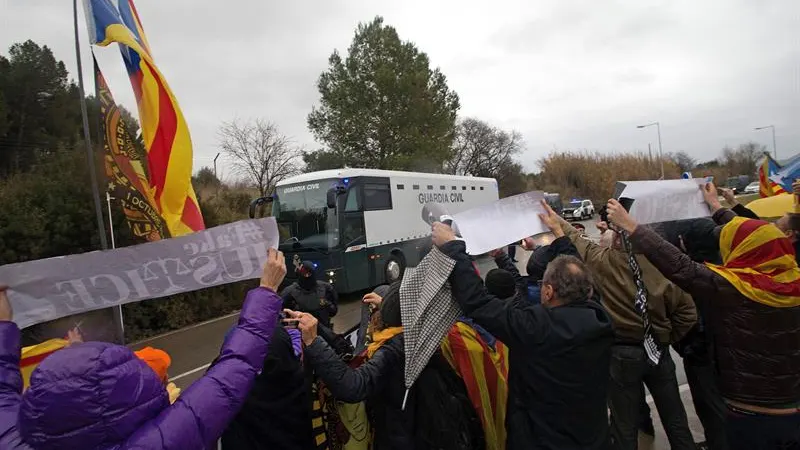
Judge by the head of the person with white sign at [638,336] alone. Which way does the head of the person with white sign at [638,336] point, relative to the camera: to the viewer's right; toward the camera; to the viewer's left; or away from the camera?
away from the camera

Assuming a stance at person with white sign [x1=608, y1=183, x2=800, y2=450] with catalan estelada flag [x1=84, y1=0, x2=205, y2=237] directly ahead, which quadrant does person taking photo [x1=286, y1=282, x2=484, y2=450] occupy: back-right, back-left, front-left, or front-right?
front-left

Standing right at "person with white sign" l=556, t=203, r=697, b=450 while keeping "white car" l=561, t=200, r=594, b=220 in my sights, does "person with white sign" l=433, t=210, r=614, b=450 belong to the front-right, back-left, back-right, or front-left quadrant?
back-left

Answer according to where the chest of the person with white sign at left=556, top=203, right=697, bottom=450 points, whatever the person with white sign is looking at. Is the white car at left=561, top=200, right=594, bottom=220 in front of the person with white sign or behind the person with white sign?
in front

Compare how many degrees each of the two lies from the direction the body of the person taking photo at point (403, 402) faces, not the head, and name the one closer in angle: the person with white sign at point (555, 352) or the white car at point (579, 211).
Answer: the white car

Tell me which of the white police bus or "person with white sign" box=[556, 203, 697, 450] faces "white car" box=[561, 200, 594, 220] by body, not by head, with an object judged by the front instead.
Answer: the person with white sign

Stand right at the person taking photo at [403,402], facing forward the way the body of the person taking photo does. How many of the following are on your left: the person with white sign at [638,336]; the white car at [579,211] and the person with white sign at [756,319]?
0

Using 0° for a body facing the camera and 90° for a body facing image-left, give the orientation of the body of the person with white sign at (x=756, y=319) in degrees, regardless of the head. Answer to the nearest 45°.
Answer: approximately 135°

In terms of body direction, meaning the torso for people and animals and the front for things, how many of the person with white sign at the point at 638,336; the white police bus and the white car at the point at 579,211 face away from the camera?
1

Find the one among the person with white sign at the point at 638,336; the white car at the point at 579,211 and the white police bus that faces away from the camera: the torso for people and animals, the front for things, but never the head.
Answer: the person with white sign

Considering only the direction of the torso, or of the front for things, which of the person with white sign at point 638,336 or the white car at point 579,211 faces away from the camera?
the person with white sign

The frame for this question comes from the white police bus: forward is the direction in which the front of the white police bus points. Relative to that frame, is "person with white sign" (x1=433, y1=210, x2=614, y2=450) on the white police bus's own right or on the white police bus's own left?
on the white police bus's own left

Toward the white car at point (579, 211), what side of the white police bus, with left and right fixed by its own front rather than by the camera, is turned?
back

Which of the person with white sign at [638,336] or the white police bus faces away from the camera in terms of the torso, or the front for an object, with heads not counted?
the person with white sign

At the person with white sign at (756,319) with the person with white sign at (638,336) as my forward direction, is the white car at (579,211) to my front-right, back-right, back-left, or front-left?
front-right

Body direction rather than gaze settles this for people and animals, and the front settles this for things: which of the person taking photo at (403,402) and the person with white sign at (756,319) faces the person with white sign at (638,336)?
the person with white sign at (756,319)

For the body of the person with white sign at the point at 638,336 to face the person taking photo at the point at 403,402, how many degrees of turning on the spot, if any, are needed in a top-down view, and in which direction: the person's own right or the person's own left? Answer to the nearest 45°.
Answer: approximately 135° to the person's own left

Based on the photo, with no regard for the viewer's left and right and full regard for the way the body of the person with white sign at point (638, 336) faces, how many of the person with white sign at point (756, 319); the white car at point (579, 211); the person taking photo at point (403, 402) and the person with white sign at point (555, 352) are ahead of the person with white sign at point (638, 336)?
1

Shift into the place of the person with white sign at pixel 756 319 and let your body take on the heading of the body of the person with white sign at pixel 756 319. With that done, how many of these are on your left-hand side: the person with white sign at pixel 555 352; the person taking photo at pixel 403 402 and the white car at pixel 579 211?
2
